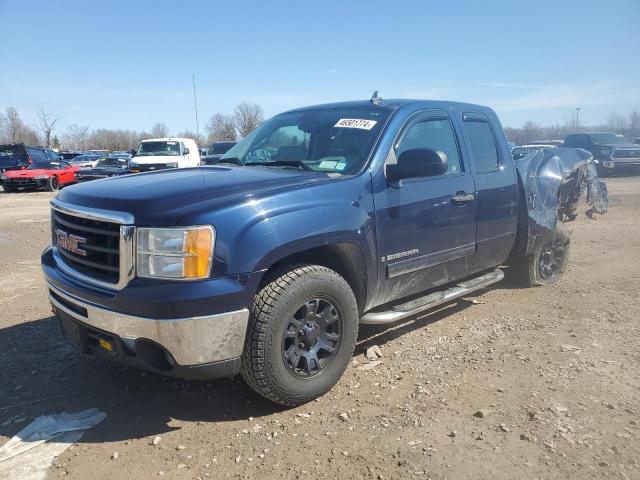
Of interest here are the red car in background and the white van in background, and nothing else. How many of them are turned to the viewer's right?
0

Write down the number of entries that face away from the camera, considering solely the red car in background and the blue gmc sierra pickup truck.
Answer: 0

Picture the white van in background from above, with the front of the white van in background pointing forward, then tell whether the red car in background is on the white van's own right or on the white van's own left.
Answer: on the white van's own right

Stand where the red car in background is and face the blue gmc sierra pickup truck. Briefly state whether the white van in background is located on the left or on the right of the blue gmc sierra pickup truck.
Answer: left

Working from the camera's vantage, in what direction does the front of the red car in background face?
facing the viewer and to the left of the viewer

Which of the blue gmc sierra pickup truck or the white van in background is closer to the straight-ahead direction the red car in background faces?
the blue gmc sierra pickup truck

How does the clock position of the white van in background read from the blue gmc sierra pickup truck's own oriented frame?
The white van in background is roughly at 4 o'clock from the blue gmc sierra pickup truck.

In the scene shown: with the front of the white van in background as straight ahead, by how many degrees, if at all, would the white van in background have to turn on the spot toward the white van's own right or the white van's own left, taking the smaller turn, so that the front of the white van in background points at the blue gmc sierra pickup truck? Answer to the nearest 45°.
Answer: approximately 45° to the white van's own left

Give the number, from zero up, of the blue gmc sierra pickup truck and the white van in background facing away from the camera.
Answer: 0

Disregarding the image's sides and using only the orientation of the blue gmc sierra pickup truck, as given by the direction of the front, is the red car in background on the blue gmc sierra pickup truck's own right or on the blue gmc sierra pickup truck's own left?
on the blue gmc sierra pickup truck's own right
